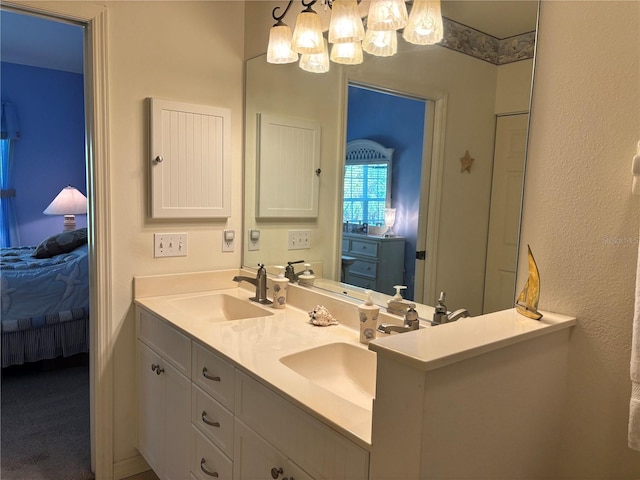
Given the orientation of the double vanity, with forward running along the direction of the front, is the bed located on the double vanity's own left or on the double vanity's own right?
on the double vanity's own right

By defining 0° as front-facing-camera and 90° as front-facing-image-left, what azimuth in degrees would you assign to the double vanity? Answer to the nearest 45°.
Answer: approximately 45°

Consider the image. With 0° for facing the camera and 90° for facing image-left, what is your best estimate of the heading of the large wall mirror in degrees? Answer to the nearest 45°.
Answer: approximately 45°

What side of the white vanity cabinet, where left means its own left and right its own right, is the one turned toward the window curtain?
right

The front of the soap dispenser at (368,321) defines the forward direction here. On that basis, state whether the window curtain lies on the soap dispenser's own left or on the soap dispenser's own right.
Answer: on the soap dispenser's own right

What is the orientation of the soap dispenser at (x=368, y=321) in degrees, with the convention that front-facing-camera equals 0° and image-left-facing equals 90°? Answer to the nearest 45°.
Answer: approximately 45°

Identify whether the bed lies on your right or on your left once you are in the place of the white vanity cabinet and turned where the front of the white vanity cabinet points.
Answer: on your right

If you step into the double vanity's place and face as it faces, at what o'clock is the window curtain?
The window curtain is roughly at 3 o'clock from the double vanity.
